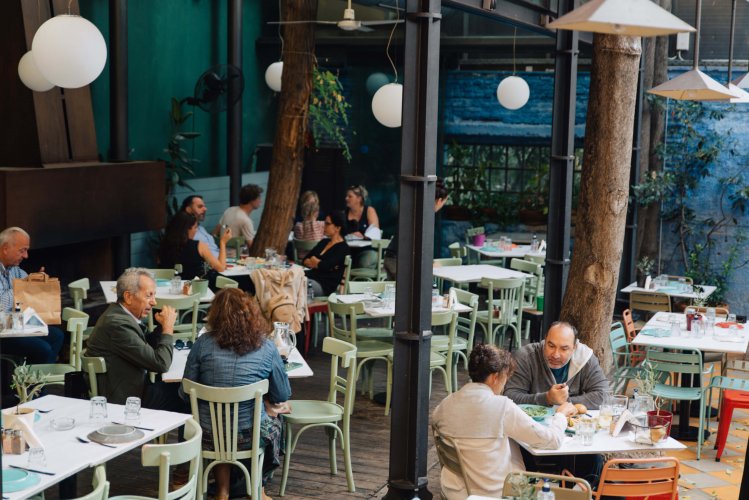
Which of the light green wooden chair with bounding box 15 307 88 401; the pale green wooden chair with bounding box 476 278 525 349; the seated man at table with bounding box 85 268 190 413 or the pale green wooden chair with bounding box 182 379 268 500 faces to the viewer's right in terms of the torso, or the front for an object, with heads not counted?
the seated man at table

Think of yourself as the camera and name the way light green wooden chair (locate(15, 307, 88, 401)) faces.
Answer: facing to the left of the viewer

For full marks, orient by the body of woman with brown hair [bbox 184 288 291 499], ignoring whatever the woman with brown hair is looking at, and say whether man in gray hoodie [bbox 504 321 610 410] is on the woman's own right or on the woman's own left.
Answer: on the woman's own right

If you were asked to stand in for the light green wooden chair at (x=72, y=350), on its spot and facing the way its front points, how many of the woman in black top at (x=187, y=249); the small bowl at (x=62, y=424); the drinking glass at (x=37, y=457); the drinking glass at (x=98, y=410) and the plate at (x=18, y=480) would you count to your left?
4

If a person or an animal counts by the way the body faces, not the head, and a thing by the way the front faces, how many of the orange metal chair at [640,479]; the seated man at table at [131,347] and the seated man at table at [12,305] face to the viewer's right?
2

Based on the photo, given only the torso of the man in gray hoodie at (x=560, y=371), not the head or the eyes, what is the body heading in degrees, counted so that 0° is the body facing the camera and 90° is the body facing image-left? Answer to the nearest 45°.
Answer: approximately 0°

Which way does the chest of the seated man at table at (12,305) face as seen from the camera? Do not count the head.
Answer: to the viewer's right

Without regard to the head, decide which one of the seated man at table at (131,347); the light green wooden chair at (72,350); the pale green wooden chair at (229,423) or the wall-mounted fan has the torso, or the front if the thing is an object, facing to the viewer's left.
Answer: the light green wooden chair at (72,350)

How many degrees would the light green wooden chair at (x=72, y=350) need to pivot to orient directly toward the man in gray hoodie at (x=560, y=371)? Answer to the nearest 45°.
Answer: approximately 135° to its left

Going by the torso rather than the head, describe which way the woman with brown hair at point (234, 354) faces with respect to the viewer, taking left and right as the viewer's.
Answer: facing away from the viewer

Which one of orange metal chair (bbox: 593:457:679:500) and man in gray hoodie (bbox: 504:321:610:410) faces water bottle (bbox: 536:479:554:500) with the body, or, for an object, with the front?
the man in gray hoodie

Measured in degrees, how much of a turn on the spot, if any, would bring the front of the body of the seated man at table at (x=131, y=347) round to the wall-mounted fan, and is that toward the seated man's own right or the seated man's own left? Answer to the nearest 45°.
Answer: approximately 90° to the seated man's own left
